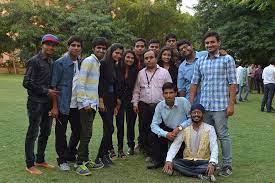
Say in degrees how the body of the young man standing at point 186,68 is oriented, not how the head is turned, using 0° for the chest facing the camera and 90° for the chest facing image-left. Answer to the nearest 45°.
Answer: approximately 0°

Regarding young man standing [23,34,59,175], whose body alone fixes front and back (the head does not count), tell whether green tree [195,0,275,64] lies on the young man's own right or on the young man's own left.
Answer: on the young man's own left

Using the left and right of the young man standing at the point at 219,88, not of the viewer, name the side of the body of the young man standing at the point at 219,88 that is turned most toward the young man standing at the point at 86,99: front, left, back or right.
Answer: right

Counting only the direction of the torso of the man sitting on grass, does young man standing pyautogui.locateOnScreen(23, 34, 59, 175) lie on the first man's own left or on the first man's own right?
on the first man's own right

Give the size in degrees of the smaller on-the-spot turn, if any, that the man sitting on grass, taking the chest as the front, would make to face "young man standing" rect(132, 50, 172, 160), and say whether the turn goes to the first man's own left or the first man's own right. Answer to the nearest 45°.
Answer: approximately 135° to the first man's own right

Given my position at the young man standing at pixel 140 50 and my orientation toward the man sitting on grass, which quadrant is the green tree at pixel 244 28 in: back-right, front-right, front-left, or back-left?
back-left
